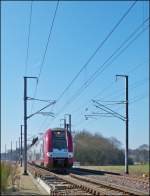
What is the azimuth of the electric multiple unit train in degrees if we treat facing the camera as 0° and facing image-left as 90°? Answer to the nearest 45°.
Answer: approximately 315°
